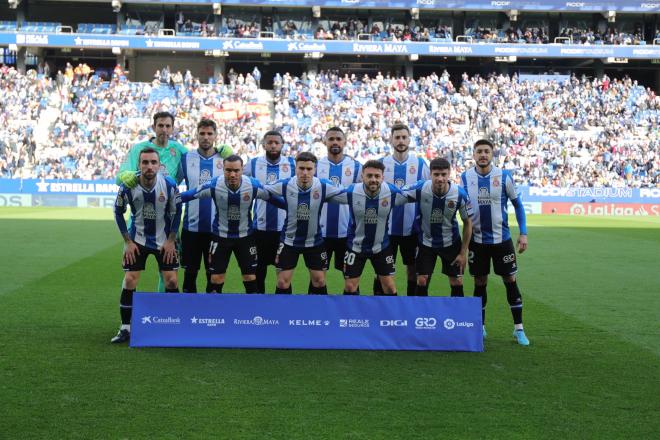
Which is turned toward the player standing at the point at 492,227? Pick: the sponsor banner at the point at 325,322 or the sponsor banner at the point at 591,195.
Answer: the sponsor banner at the point at 591,195

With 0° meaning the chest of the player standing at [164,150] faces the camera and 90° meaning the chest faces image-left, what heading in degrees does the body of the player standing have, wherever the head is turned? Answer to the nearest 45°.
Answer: approximately 0°

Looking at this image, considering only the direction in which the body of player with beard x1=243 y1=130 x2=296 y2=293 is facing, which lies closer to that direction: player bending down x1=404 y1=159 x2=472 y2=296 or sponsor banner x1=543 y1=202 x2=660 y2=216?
the player bending down

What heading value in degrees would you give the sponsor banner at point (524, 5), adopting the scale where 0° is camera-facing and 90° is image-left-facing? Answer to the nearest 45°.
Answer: approximately 0°

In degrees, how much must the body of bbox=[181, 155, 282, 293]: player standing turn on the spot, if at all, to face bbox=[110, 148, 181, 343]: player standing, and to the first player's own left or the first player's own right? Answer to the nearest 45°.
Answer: approximately 90° to the first player's own right

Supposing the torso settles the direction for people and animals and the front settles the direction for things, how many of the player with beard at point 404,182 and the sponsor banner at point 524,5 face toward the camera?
2

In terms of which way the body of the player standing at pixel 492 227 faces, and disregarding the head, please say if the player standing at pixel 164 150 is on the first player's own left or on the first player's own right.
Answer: on the first player's own right

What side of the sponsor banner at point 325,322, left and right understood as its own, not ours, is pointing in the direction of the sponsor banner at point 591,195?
back
